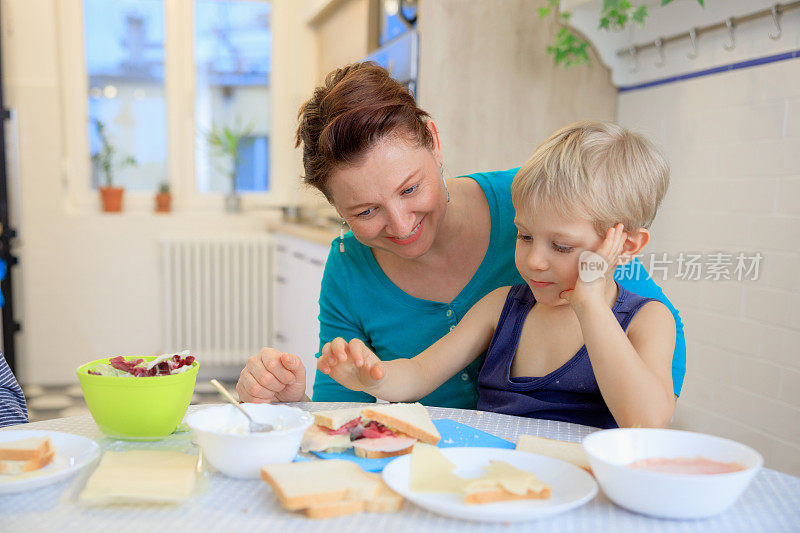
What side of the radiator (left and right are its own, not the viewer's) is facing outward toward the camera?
front

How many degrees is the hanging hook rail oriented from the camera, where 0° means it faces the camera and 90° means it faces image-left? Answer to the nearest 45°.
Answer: approximately 45°

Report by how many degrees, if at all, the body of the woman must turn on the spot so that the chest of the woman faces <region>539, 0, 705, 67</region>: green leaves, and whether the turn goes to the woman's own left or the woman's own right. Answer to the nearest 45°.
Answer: approximately 135° to the woman's own left

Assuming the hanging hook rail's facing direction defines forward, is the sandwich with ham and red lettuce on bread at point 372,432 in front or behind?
in front

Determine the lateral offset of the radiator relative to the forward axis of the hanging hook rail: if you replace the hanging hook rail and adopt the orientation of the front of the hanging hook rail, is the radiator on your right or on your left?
on your right

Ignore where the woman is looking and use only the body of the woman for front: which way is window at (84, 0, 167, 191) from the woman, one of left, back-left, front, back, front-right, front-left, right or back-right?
back-right

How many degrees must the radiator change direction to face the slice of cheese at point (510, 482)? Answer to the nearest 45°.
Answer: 0° — it already faces it

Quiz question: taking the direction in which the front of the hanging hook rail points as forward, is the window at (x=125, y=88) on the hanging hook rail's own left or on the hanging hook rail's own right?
on the hanging hook rail's own right

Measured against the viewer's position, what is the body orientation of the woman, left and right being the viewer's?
facing the viewer

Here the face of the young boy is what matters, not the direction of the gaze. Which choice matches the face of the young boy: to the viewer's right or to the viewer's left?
to the viewer's left

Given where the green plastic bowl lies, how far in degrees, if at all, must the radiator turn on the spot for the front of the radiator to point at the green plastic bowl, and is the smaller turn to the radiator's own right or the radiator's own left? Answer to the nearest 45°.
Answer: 0° — it already faces it

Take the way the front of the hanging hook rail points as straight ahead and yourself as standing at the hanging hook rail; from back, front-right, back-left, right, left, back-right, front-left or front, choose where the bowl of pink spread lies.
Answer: front-left

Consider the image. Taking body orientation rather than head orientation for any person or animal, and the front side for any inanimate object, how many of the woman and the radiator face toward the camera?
2

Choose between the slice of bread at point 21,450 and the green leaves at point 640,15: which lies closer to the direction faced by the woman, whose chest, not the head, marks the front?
the slice of bread

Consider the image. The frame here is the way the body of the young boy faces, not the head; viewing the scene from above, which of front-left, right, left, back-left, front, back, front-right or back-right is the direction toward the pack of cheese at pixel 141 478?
front

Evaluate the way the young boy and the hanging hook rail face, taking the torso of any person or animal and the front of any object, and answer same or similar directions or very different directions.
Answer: same or similar directions

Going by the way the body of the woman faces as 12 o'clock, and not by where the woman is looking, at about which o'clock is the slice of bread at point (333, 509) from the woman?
The slice of bread is roughly at 12 o'clock from the woman.
